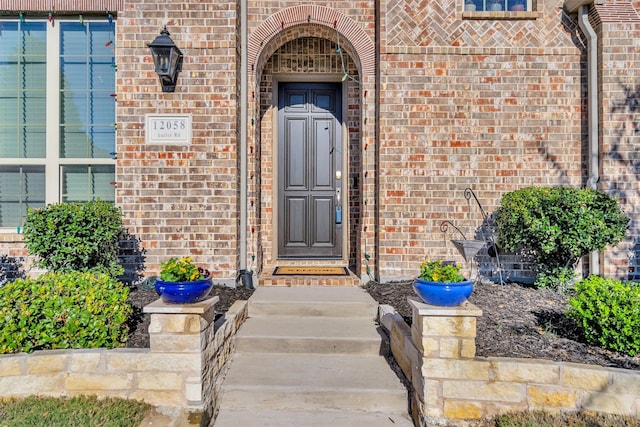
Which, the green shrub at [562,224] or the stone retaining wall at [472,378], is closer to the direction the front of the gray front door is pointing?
the stone retaining wall

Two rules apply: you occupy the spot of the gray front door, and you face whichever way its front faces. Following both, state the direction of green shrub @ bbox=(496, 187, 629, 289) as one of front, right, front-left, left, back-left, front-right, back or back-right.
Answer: front-left

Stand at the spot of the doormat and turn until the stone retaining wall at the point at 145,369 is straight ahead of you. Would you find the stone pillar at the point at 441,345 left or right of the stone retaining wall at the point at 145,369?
left

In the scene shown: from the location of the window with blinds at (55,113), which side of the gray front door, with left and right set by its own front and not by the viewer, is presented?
right

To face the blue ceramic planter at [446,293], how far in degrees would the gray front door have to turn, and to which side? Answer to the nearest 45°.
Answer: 0° — it already faces it

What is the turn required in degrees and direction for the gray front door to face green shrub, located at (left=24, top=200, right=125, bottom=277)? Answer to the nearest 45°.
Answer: approximately 45° to its right

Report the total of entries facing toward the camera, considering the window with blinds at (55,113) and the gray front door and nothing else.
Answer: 2

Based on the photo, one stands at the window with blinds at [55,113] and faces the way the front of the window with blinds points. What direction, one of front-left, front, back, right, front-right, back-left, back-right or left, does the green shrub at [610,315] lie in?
front-left

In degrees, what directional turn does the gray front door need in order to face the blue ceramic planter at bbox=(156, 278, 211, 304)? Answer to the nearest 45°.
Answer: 0° — it already faces it

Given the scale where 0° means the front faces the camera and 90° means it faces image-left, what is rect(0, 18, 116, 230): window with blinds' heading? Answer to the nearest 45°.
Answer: approximately 0°

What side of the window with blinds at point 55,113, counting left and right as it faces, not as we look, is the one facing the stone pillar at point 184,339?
front

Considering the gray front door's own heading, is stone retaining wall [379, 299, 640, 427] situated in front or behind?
in front

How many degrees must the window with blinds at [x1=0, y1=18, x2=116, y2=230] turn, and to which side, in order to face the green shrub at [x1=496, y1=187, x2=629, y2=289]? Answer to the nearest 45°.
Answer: approximately 45° to its left

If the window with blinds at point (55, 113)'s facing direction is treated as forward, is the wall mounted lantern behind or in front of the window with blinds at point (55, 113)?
in front

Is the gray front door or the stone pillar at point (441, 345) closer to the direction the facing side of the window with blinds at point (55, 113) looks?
the stone pillar
